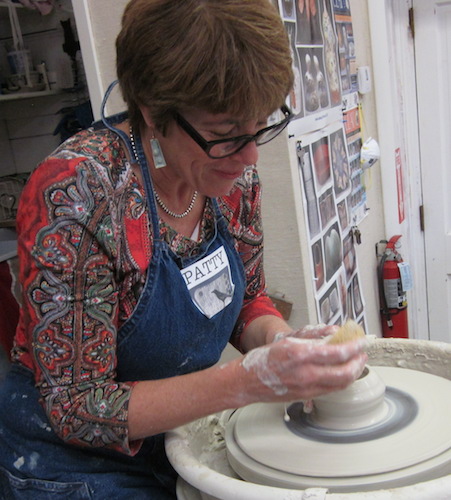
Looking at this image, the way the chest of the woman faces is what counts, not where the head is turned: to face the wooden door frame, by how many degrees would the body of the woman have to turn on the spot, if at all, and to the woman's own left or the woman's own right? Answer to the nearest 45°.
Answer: approximately 90° to the woman's own left

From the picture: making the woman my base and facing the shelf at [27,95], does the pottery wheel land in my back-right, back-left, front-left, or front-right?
back-right

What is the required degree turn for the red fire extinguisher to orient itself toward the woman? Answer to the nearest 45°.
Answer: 0° — it already faces them

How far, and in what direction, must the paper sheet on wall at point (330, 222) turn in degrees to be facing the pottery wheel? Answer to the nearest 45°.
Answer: approximately 45° to its left

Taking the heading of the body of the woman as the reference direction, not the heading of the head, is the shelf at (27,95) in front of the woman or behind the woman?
behind

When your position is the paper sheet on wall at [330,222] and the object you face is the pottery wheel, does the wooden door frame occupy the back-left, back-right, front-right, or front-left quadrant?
back-left

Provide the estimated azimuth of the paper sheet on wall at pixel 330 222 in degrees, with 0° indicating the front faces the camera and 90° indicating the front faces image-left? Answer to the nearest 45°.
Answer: approximately 45°

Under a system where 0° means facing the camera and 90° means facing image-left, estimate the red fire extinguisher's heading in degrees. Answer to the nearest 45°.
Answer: approximately 0°

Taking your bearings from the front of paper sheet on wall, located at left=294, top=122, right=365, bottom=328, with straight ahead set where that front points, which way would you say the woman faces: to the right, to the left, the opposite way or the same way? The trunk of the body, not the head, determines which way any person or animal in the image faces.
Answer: to the left

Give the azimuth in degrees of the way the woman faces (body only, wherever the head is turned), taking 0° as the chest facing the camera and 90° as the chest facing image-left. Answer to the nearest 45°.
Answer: approximately 315°
